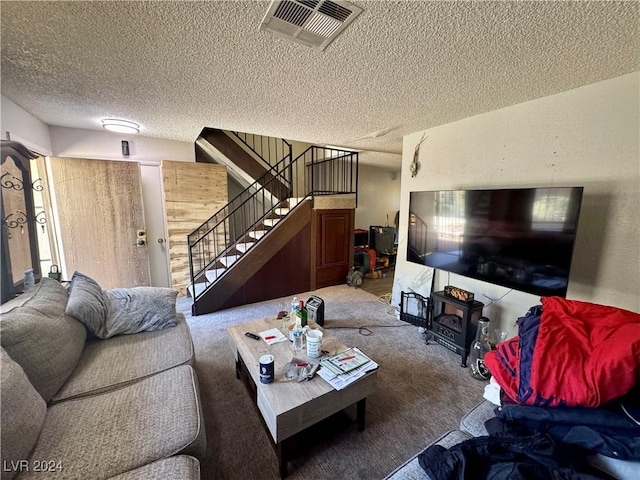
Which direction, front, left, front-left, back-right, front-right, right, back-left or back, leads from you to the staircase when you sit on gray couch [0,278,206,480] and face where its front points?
front-left

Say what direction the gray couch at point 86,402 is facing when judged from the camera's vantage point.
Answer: facing to the right of the viewer

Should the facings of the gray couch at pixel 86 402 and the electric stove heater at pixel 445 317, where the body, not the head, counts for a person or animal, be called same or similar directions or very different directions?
very different directions

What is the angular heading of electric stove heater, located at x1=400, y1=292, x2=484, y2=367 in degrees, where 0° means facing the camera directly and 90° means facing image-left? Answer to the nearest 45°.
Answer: approximately 45°

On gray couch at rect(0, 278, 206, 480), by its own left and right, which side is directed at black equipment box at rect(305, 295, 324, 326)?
front

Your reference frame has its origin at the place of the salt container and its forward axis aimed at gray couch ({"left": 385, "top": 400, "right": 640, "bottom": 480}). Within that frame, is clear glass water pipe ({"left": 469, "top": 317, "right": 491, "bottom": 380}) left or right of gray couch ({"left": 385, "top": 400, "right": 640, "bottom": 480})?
left

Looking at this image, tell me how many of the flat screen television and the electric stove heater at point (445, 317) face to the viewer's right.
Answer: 0

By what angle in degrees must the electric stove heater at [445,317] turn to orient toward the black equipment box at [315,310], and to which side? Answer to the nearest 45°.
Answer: approximately 45° to its right

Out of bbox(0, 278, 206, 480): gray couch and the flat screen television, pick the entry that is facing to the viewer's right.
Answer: the gray couch

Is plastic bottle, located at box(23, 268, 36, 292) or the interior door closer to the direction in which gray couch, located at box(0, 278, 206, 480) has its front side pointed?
the interior door

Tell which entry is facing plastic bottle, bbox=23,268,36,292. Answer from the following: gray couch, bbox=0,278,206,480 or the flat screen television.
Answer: the flat screen television

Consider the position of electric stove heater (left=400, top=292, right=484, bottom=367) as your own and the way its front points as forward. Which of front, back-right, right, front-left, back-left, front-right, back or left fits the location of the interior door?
right

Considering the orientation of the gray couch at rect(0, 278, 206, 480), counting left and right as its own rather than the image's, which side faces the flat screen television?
front
